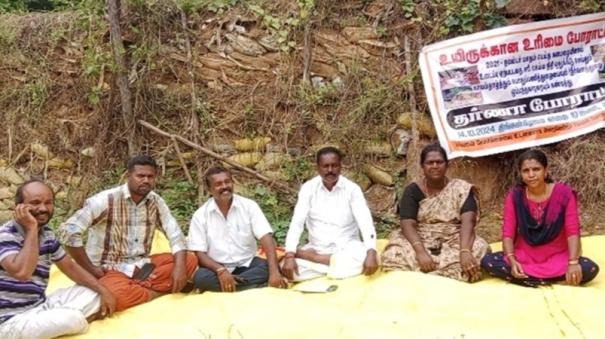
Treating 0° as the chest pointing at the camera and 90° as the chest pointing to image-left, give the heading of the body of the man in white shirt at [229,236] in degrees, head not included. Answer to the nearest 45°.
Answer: approximately 0°

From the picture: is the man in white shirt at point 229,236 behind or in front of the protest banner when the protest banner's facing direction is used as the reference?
in front

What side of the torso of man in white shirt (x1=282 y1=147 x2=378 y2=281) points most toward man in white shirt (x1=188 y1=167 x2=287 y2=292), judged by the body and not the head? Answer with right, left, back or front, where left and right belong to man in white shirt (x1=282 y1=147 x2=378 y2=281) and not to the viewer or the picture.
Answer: right

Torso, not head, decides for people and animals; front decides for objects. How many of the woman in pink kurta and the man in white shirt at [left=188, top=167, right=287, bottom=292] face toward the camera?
2

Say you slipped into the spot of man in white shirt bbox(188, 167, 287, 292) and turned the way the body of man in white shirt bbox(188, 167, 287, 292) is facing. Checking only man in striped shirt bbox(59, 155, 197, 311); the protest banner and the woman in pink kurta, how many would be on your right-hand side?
1

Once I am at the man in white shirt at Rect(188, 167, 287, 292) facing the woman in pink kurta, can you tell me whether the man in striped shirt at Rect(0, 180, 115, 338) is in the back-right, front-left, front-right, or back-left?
back-right

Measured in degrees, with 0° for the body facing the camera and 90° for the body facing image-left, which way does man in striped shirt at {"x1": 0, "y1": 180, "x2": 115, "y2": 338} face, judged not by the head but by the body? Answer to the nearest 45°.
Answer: approximately 315°

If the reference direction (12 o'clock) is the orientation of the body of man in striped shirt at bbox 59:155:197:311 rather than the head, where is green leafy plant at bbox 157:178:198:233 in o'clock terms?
The green leafy plant is roughly at 8 o'clock from the man in striped shirt.

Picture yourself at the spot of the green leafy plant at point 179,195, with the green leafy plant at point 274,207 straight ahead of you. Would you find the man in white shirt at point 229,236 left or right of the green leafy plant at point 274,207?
right

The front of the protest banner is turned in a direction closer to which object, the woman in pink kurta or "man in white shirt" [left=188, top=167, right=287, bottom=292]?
the woman in pink kurta

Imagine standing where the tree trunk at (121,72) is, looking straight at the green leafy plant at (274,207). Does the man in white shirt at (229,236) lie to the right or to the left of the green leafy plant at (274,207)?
right

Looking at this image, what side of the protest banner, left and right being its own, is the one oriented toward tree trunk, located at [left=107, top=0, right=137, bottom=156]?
right

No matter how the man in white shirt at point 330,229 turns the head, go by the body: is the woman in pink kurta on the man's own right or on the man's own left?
on the man's own left

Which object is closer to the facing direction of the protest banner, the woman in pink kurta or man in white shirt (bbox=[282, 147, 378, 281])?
the woman in pink kurta

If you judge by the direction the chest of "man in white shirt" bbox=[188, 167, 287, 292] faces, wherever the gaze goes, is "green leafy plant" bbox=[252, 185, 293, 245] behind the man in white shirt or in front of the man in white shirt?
behind
